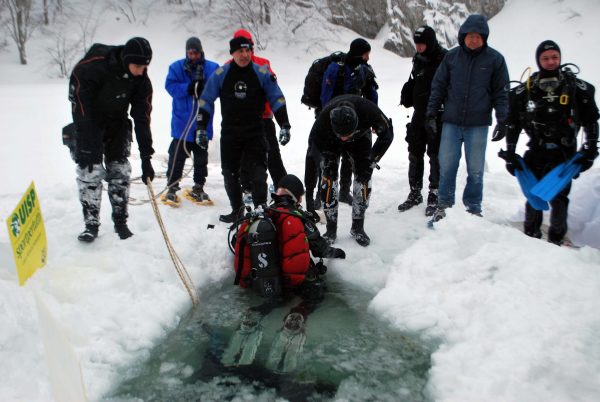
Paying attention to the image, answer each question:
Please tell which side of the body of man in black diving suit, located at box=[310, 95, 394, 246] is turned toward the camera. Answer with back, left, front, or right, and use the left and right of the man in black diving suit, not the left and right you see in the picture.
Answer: front

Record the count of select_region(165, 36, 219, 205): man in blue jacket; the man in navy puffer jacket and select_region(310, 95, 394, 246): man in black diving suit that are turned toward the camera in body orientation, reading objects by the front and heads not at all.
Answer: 3

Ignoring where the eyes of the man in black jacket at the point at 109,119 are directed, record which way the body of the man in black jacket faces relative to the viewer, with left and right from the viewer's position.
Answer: facing the viewer and to the right of the viewer

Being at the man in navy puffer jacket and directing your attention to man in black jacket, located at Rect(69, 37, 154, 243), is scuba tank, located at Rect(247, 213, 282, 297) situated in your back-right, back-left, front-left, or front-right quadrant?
front-left

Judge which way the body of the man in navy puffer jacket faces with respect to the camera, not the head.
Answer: toward the camera

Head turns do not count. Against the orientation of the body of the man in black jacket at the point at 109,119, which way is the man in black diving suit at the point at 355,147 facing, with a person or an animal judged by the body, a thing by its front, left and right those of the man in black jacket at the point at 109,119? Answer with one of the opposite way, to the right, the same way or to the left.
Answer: to the right

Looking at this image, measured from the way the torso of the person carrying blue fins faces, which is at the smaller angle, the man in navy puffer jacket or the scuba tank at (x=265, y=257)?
the scuba tank

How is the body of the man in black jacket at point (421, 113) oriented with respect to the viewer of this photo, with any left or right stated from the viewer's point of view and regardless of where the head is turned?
facing the viewer and to the left of the viewer

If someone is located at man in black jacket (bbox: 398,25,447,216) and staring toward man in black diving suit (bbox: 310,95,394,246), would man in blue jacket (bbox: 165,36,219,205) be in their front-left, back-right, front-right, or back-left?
front-right

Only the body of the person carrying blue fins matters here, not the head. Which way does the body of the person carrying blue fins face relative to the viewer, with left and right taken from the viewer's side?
facing the viewer

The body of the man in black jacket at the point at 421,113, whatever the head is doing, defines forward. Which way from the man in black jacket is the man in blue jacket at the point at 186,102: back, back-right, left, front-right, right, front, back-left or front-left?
front-right

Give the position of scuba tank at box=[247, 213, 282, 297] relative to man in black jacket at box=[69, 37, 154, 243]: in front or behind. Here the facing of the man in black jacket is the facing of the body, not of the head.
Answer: in front
